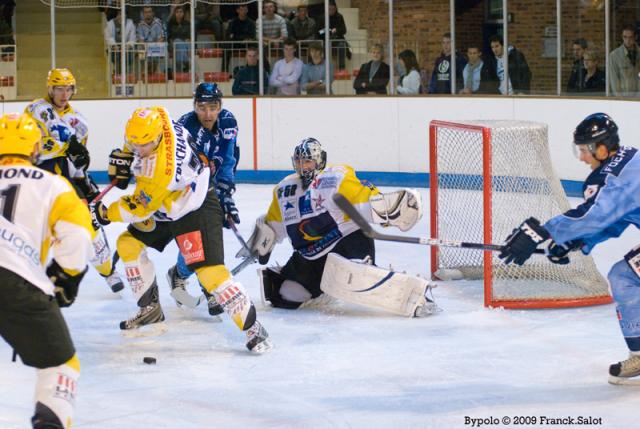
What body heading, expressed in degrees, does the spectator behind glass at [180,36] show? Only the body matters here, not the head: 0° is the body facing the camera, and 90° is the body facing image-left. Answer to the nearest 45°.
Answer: approximately 0°

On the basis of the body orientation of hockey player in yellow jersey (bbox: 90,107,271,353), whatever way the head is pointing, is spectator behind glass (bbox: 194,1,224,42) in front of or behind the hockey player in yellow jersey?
behind

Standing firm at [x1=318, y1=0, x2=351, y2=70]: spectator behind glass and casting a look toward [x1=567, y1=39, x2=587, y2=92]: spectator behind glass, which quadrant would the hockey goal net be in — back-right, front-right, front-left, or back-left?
front-right

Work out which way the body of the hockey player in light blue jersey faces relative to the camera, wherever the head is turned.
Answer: to the viewer's left

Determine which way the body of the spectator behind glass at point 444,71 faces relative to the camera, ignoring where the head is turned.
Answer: toward the camera

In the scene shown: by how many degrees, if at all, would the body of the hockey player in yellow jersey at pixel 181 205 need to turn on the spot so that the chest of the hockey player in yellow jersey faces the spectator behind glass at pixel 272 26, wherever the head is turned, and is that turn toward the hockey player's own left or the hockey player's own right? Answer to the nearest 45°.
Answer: approximately 135° to the hockey player's own right

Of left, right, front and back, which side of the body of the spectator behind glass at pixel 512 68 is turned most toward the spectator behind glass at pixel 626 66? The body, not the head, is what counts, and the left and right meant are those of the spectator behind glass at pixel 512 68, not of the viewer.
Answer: left

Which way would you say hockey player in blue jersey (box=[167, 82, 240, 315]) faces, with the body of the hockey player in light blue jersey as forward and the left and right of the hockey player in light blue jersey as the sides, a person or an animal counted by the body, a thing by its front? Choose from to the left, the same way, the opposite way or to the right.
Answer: to the left

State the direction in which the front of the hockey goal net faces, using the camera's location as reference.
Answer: facing to the left of the viewer

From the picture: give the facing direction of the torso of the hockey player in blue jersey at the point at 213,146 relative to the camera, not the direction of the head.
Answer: toward the camera

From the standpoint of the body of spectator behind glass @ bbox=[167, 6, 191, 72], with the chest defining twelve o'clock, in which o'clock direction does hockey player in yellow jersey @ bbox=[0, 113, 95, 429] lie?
The hockey player in yellow jersey is roughly at 12 o'clock from the spectator behind glass.
